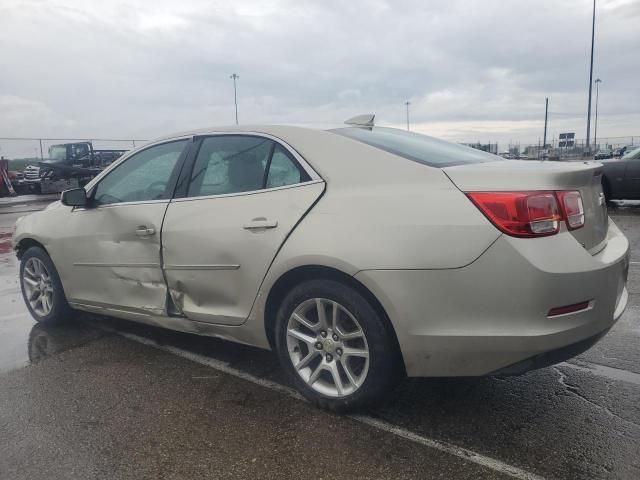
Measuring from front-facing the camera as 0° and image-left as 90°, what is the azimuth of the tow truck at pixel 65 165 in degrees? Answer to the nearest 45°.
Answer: approximately 45°

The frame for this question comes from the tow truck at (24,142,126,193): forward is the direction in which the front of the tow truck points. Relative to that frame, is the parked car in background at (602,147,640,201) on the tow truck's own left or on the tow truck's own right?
on the tow truck's own left
